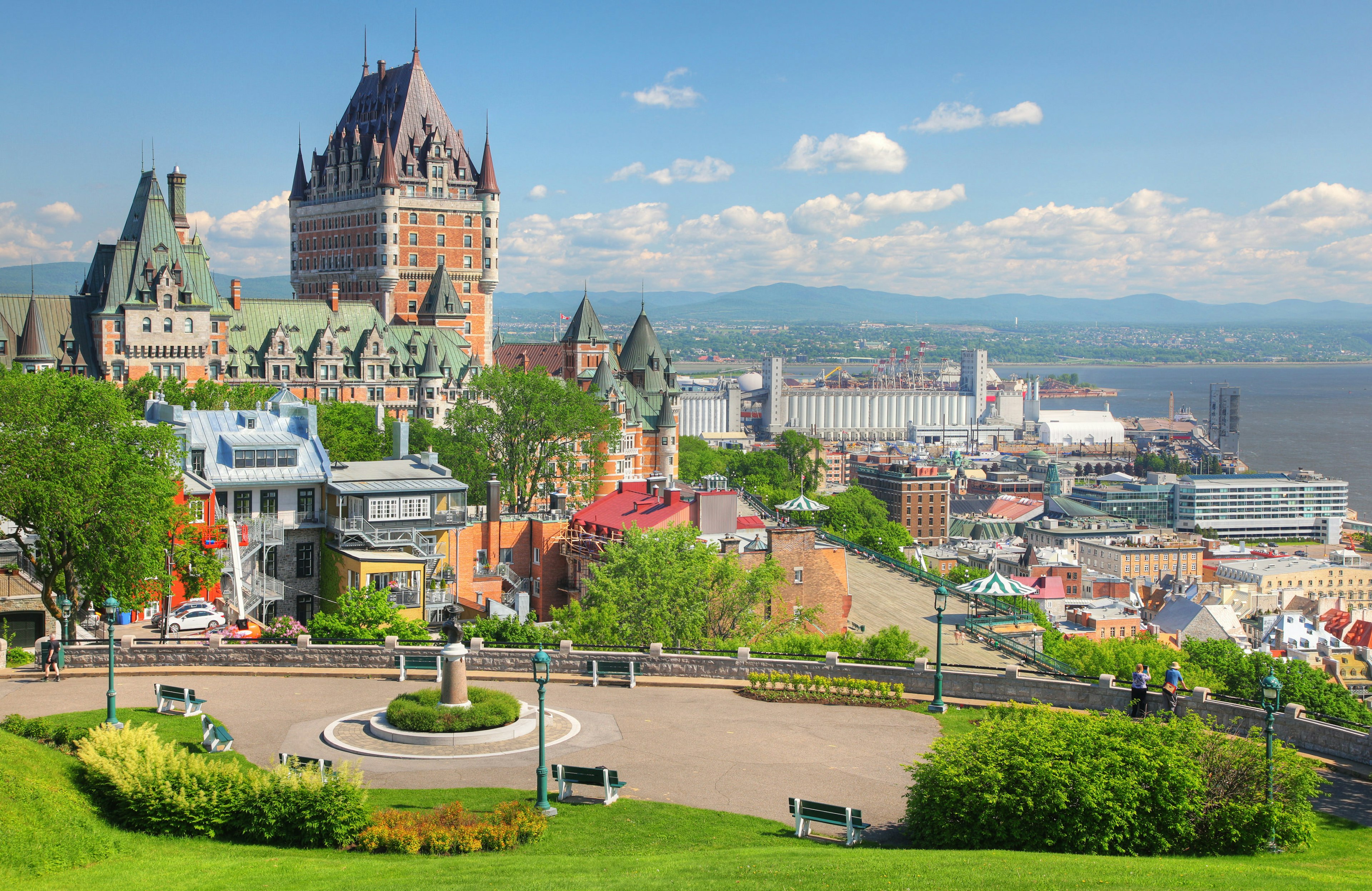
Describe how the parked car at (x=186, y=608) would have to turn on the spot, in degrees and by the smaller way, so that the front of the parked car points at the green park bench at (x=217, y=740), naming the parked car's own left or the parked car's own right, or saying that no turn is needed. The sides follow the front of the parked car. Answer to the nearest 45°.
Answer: approximately 90° to the parked car's own left

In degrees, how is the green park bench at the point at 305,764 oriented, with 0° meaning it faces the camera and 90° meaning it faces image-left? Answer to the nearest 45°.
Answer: approximately 225°

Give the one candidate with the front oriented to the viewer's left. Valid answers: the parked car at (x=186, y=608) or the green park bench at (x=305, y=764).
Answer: the parked car

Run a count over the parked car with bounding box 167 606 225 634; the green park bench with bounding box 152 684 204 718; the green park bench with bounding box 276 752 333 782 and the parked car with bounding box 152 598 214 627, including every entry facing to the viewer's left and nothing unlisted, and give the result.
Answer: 2

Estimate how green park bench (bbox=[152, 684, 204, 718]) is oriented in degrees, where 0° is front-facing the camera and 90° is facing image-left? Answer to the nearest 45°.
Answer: approximately 225°

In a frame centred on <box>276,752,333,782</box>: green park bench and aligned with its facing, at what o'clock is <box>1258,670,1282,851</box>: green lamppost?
The green lamppost is roughly at 2 o'clock from the green park bench.

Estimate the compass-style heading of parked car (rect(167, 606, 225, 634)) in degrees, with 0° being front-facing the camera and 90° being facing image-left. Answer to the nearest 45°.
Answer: approximately 90°

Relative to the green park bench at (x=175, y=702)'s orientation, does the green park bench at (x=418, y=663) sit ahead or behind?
ahead

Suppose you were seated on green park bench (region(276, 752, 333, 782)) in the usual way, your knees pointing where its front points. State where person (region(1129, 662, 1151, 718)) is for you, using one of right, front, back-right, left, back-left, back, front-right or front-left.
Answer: front-right

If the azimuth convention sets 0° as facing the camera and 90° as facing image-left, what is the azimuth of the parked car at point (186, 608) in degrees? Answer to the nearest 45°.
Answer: approximately 90°
